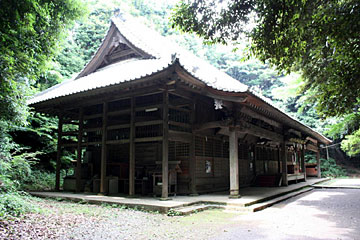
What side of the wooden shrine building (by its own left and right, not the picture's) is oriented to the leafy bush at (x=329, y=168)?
left

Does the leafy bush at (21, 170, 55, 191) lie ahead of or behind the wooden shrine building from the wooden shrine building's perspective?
behind

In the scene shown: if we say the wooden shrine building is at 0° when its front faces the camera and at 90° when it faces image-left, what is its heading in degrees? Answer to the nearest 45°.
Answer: approximately 315°
